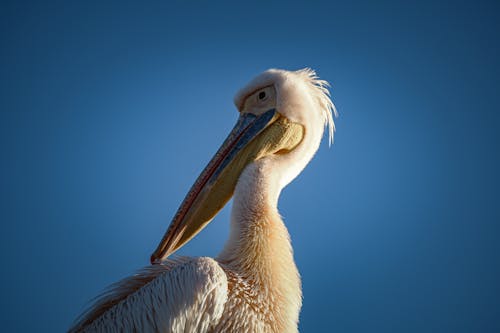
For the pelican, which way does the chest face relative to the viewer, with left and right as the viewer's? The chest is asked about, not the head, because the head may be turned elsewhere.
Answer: facing to the right of the viewer
